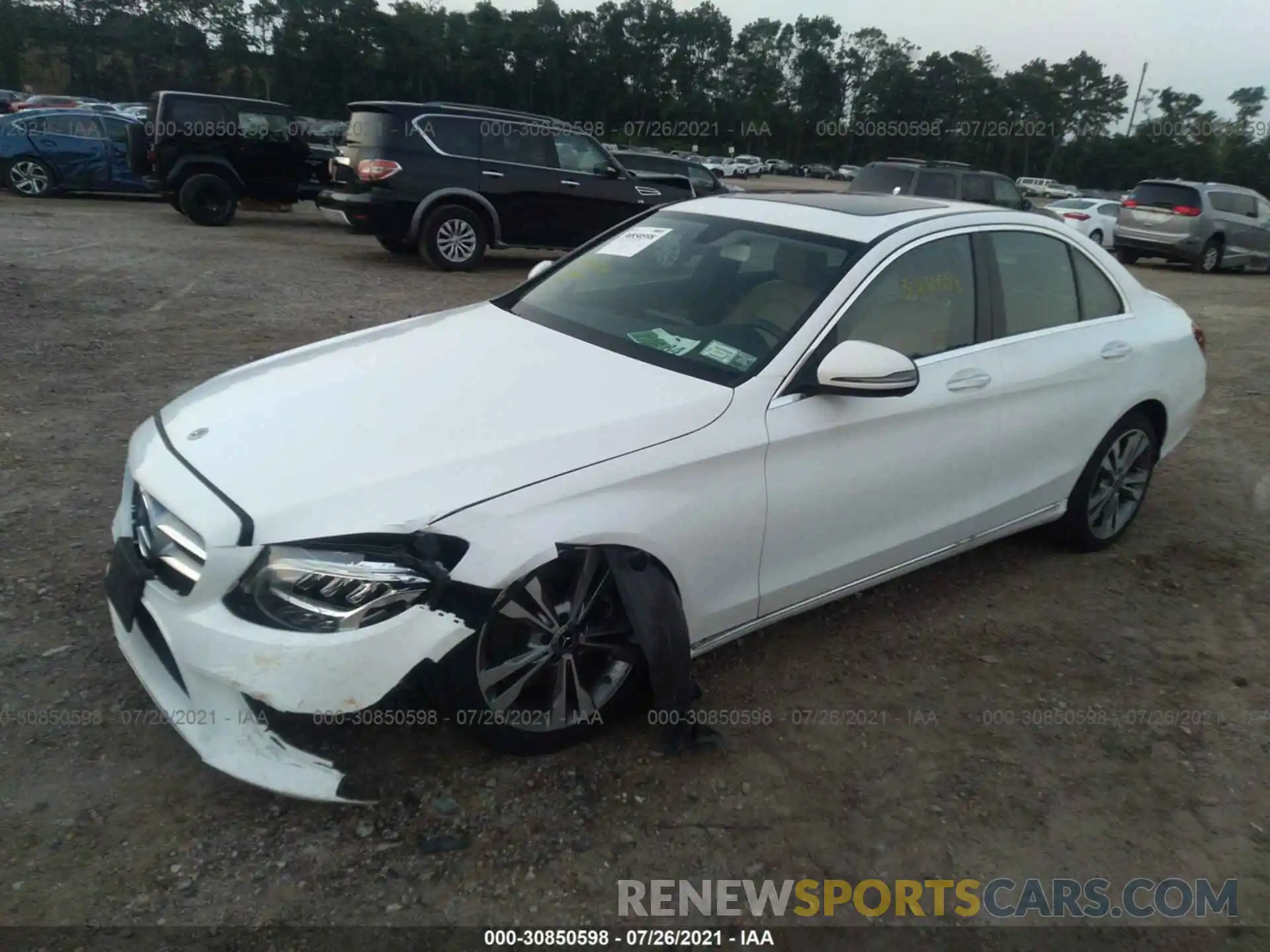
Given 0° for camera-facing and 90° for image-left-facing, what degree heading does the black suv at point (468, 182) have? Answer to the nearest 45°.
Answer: approximately 225°

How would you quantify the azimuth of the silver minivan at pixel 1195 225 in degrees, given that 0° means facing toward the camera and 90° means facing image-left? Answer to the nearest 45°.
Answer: approximately 225°

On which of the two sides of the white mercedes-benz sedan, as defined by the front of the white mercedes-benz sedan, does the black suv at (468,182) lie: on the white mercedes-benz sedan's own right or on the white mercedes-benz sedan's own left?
on the white mercedes-benz sedan's own right

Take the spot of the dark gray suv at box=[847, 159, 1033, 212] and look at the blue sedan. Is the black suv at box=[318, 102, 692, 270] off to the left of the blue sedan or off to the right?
left

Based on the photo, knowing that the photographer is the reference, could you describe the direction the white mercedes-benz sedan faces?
facing the viewer and to the left of the viewer

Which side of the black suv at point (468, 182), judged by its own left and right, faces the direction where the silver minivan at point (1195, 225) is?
front
